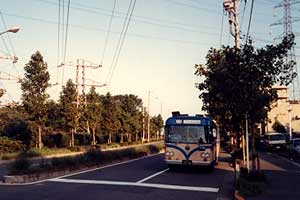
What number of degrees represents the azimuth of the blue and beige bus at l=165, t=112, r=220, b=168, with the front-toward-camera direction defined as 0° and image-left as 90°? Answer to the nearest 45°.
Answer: approximately 0°

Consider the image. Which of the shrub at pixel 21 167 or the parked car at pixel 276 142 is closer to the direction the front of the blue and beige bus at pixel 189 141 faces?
the shrub

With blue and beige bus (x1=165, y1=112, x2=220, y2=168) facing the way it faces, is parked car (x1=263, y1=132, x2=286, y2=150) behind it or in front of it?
behind

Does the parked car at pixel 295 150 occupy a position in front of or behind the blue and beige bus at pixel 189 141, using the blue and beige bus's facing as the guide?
behind

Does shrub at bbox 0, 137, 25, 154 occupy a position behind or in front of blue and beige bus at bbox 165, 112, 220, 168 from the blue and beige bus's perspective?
behind

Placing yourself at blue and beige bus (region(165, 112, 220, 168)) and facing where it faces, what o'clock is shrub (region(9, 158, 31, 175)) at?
The shrub is roughly at 2 o'clock from the blue and beige bus.

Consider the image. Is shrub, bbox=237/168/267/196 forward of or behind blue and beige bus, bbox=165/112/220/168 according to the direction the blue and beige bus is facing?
forward

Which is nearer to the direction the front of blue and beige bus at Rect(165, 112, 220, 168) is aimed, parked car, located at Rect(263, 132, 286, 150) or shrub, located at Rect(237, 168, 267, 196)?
the shrub

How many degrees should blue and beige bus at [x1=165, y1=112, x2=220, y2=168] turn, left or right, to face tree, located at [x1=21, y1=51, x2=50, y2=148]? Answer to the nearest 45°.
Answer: approximately 135° to its right
